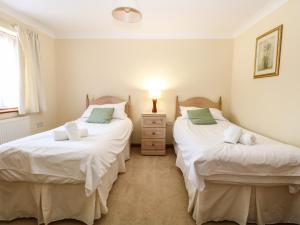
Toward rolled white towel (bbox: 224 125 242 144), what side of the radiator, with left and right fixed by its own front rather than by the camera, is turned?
front

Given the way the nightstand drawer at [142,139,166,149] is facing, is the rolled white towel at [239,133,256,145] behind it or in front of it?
in front

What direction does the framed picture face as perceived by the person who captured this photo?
facing the viewer and to the left of the viewer

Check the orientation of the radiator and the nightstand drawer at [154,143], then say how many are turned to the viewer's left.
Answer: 0

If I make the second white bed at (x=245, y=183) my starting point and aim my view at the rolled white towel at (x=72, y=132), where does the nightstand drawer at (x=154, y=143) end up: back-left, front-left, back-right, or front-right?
front-right

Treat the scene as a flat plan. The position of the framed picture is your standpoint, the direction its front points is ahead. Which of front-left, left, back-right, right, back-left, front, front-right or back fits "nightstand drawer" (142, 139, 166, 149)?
front-right

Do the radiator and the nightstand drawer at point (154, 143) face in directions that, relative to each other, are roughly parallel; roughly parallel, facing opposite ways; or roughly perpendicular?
roughly perpendicular

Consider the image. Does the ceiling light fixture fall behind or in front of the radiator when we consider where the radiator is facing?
in front

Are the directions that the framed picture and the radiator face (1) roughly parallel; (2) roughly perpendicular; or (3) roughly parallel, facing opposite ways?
roughly parallel, facing opposite ways

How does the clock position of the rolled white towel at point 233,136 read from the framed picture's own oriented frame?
The rolled white towel is roughly at 11 o'clock from the framed picture.

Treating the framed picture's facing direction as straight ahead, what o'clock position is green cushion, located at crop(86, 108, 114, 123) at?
The green cushion is roughly at 1 o'clock from the framed picture.

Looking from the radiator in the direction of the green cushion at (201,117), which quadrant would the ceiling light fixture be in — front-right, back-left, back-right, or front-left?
front-right

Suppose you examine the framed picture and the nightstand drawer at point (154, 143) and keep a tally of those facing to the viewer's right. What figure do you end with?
0

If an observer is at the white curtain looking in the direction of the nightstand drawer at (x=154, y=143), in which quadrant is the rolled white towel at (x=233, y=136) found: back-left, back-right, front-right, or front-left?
front-right

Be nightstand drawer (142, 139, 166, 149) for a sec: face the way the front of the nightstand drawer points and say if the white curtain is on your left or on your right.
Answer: on your right

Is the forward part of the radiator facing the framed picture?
yes

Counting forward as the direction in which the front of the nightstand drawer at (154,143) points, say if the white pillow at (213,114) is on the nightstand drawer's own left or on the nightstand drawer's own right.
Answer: on the nightstand drawer's own left

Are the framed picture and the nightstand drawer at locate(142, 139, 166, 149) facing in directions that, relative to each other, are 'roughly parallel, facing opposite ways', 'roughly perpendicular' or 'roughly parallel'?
roughly perpendicular

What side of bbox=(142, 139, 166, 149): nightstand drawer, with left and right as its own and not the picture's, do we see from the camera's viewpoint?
front
